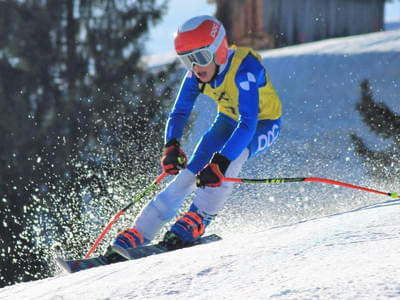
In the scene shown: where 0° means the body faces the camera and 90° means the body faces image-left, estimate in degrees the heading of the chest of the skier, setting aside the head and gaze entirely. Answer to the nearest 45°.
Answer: approximately 45°

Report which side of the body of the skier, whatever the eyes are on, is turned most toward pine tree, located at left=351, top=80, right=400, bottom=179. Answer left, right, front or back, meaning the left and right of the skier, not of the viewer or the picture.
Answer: back

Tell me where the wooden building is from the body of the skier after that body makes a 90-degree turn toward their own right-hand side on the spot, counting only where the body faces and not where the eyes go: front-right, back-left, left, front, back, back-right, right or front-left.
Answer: front-right
